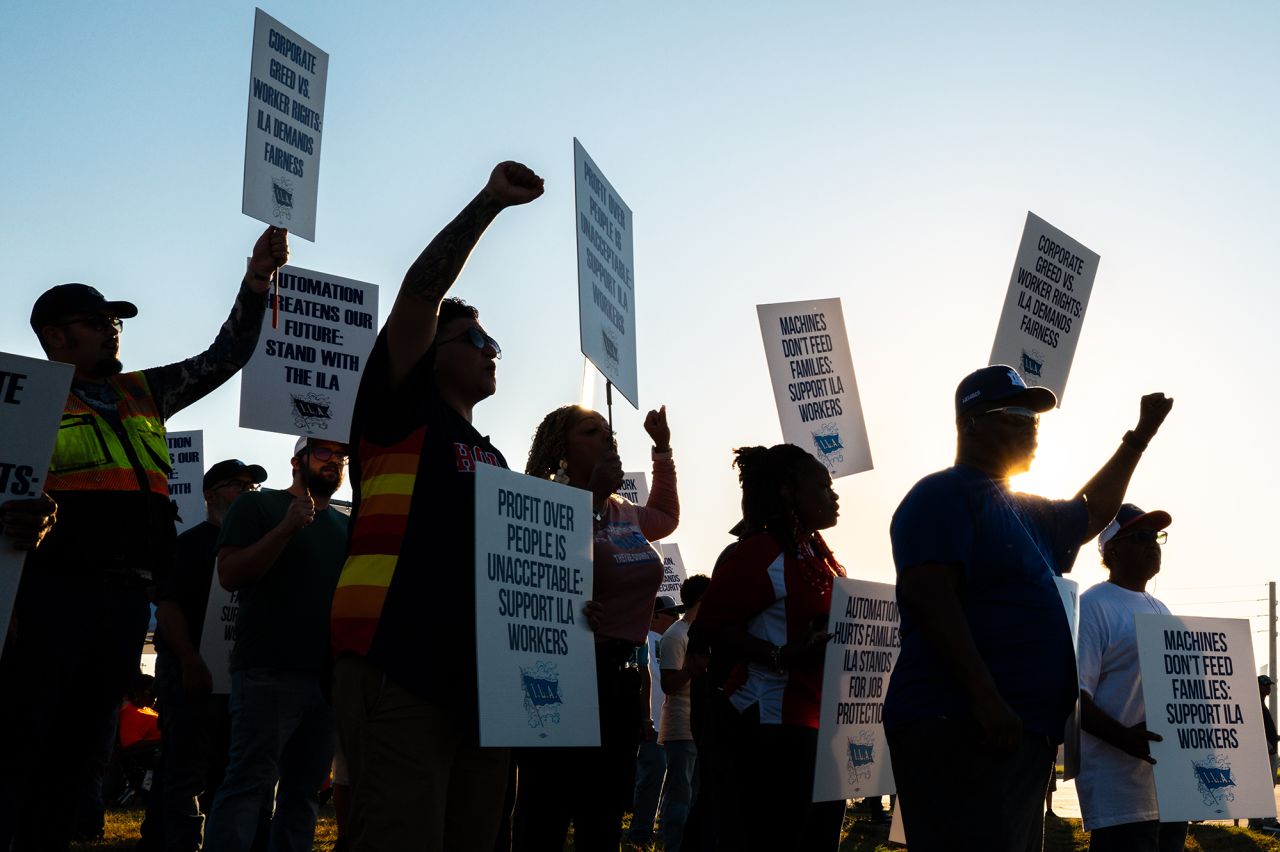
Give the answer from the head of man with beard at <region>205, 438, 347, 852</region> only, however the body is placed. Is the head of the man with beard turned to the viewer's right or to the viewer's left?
to the viewer's right

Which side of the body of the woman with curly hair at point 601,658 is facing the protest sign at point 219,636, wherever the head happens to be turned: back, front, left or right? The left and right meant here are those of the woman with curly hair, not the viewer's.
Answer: back

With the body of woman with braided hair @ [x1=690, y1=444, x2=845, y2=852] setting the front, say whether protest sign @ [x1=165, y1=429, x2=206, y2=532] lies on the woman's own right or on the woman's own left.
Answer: on the woman's own left

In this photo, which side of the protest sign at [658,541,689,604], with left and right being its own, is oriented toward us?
front

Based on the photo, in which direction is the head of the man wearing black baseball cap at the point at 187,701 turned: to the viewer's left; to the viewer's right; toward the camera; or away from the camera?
to the viewer's right

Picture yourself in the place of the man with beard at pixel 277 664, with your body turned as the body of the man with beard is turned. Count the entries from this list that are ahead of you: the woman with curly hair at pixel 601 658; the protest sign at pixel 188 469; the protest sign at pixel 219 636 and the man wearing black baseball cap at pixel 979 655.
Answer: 2

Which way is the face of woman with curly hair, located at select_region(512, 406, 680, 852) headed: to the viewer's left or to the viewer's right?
to the viewer's right

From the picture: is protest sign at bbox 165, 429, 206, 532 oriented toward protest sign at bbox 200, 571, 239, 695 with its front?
yes

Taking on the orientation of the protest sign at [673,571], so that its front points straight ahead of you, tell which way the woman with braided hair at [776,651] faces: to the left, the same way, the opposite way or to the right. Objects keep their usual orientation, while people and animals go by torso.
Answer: to the left

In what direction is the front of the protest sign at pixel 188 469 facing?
toward the camera

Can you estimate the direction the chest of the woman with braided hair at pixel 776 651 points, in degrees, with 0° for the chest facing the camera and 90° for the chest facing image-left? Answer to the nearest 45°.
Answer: approximately 270°

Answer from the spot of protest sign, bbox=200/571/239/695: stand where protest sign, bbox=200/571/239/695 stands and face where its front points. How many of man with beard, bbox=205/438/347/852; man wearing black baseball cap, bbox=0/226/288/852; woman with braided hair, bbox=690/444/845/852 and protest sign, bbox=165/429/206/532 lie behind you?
1

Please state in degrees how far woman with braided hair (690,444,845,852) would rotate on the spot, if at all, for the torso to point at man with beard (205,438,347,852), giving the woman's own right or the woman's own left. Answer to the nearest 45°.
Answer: approximately 180°

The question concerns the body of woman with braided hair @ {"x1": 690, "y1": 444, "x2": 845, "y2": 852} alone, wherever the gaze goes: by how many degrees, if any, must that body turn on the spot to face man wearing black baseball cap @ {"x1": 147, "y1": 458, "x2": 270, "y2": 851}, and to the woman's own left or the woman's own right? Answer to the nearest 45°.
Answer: approximately 135° to the woman's own left
